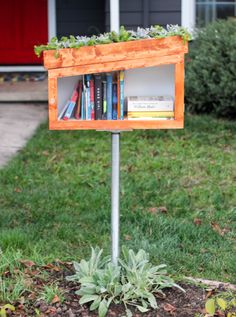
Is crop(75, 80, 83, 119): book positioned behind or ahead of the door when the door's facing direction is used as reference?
ahead

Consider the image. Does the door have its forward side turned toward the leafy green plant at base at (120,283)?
yes

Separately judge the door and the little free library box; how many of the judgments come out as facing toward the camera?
2

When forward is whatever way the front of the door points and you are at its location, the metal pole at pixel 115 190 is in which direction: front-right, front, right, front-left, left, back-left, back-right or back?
front

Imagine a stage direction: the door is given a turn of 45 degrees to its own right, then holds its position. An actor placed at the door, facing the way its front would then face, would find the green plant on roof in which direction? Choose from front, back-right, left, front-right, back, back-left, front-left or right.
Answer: front-left

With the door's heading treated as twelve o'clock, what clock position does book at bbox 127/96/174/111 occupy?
The book is roughly at 12 o'clock from the door.

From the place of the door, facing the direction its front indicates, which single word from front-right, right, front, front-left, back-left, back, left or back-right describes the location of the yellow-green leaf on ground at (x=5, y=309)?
front

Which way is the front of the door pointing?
toward the camera

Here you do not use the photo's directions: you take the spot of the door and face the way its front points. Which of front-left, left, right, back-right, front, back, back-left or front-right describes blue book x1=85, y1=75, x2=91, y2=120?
front

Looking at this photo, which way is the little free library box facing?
toward the camera

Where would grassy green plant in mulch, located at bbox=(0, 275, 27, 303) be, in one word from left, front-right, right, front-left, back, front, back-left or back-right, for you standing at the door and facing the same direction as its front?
front

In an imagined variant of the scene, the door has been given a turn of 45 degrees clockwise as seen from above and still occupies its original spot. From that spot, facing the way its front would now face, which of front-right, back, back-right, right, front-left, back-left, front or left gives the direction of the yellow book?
front-left

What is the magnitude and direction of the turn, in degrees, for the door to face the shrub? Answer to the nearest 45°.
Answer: approximately 45° to its left
